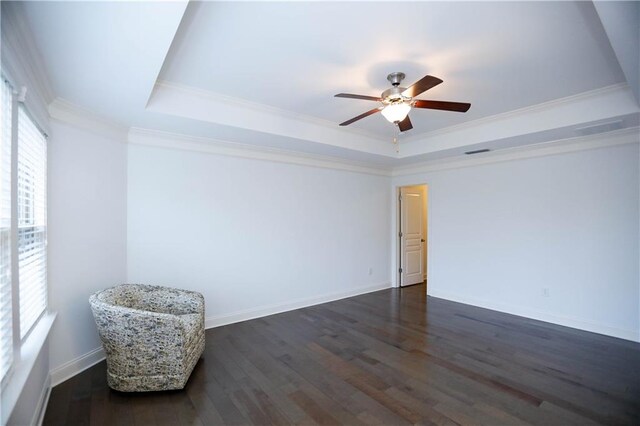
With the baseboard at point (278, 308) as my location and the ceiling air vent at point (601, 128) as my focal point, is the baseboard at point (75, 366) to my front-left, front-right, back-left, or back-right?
back-right

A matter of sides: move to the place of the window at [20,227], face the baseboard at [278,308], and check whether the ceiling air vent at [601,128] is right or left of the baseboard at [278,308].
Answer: right

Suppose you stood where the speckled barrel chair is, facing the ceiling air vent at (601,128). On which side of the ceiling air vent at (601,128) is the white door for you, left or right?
left

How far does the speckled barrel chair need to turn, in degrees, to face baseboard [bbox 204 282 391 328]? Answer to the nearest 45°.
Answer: approximately 45° to its left

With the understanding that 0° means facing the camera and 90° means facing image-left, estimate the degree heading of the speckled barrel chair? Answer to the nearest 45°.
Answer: approximately 270°
